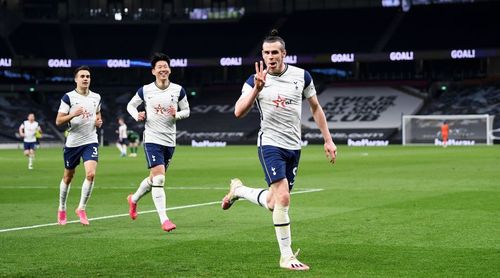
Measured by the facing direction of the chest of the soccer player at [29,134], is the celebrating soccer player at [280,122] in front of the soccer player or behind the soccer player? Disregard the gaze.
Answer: in front

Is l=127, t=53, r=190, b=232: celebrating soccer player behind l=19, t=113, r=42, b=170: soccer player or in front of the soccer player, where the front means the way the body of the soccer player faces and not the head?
in front

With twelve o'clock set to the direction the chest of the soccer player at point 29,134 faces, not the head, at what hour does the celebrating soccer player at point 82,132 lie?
The celebrating soccer player is roughly at 12 o'clock from the soccer player.

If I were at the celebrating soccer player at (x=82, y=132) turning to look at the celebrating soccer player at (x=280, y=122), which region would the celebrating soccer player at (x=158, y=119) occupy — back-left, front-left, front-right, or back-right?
front-left

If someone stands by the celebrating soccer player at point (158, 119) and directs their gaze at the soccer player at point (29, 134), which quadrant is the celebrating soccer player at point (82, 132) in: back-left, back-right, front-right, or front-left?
front-left

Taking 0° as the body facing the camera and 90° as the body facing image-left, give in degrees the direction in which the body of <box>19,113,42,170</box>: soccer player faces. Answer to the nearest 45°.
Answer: approximately 0°
